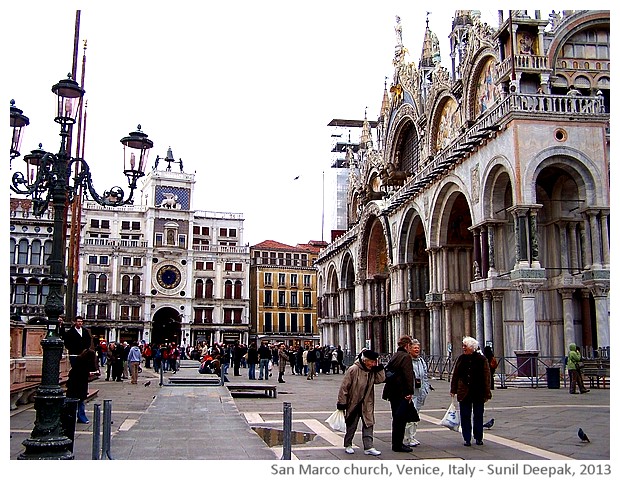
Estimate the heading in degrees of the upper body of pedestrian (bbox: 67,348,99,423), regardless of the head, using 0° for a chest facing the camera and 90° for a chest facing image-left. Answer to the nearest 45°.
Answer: approximately 270°

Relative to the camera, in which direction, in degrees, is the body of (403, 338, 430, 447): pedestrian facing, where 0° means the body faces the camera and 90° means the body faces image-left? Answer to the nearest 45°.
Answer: approximately 45°

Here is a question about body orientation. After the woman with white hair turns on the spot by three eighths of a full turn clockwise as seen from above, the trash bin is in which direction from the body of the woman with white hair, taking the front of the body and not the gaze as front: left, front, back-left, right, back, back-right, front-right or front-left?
front-right

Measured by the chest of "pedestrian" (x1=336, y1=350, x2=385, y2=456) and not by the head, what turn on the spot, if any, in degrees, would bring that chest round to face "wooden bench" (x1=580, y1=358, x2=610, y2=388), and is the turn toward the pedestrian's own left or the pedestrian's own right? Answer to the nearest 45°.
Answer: approximately 90° to the pedestrian's own left
